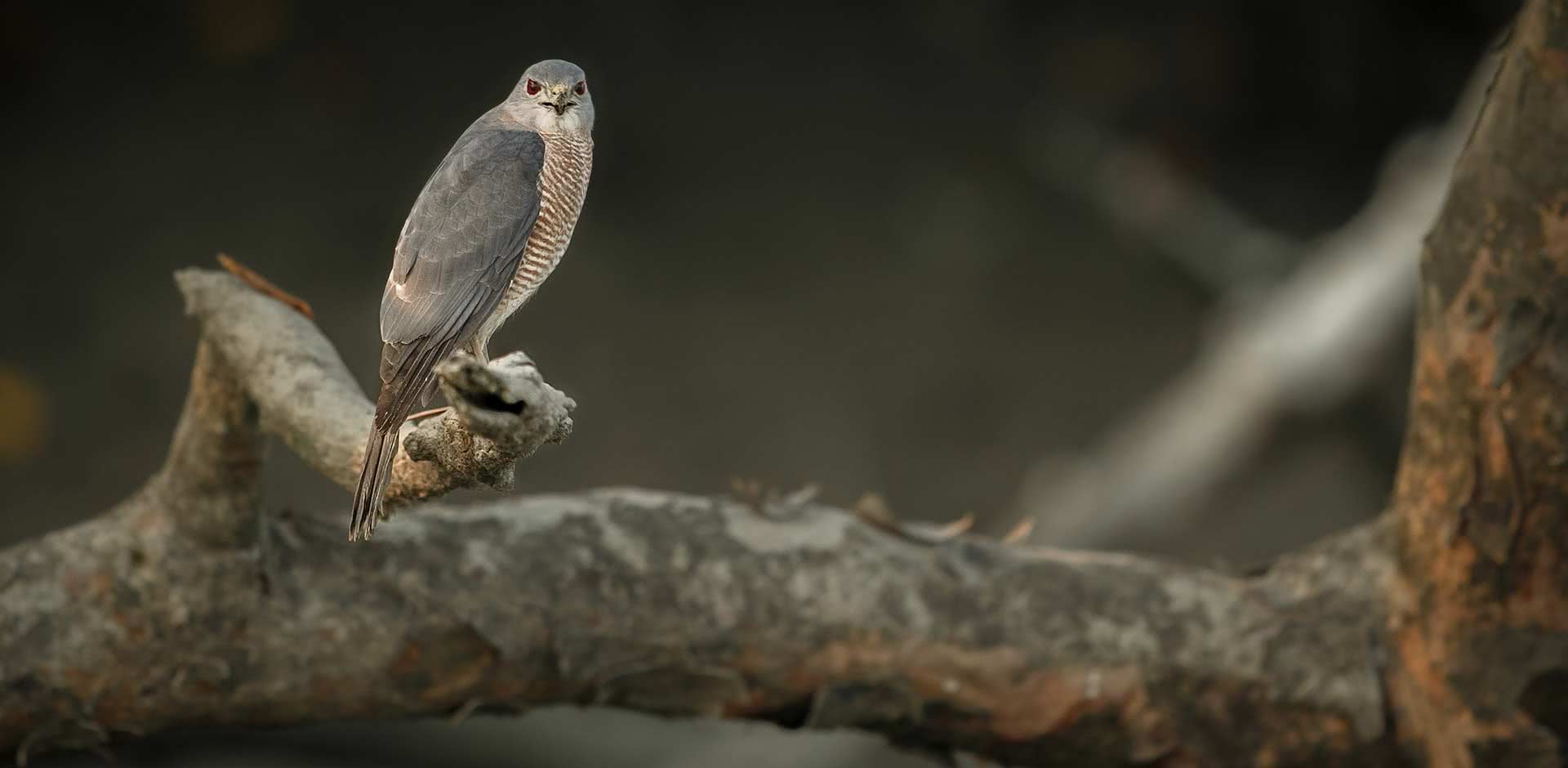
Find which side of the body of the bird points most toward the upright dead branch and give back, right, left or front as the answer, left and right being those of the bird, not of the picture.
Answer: front

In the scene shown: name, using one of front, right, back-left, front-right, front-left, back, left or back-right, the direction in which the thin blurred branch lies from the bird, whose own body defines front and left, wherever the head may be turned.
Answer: front-left

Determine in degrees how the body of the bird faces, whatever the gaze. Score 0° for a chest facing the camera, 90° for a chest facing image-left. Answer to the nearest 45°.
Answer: approximately 270°
